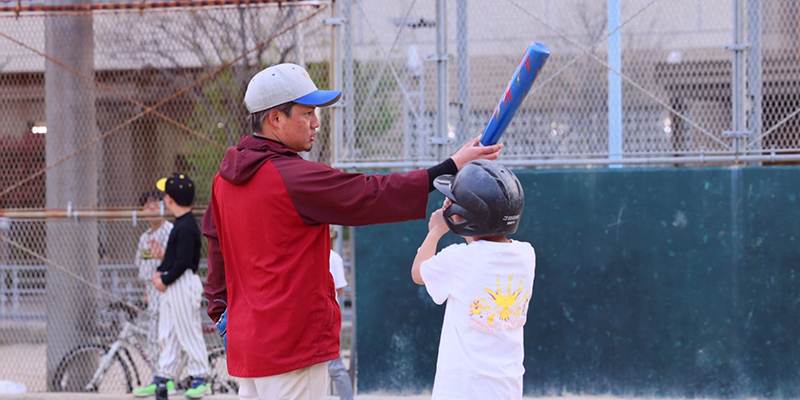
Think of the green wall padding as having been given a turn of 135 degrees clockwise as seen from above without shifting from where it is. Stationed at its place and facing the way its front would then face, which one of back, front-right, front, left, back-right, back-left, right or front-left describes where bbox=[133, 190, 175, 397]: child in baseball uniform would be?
front-left

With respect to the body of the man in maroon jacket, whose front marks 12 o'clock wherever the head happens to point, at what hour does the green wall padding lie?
The green wall padding is roughly at 12 o'clock from the man in maroon jacket.

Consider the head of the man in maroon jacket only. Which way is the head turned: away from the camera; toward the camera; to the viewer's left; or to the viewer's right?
to the viewer's right

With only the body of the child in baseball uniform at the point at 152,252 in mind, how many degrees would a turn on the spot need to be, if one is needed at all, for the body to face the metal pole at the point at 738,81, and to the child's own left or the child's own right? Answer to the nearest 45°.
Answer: approximately 90° to the child's own left

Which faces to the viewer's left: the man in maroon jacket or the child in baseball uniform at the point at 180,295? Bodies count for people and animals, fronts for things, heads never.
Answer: the child in baseball uniform

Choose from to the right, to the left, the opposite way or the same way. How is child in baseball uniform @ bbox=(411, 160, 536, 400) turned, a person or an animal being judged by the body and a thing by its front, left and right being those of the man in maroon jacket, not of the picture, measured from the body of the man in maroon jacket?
to the left

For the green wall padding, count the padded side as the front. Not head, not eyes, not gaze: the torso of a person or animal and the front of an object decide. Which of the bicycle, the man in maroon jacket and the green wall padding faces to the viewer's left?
the bicycle

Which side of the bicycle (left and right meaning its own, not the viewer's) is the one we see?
left

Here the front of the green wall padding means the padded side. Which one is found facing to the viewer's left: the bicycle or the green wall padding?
the bicycle

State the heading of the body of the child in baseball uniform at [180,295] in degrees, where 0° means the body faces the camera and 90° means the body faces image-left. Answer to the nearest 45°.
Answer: approximately 90°
